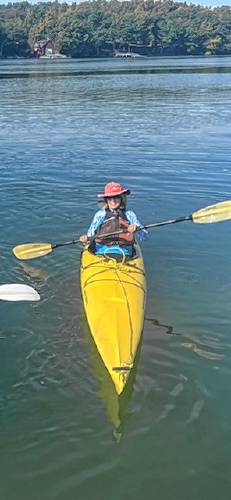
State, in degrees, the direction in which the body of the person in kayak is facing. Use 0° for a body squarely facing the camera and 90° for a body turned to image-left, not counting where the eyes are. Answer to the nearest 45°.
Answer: approximately 0°

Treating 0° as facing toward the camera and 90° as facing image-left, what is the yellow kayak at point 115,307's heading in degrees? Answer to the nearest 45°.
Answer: approximately 0°
